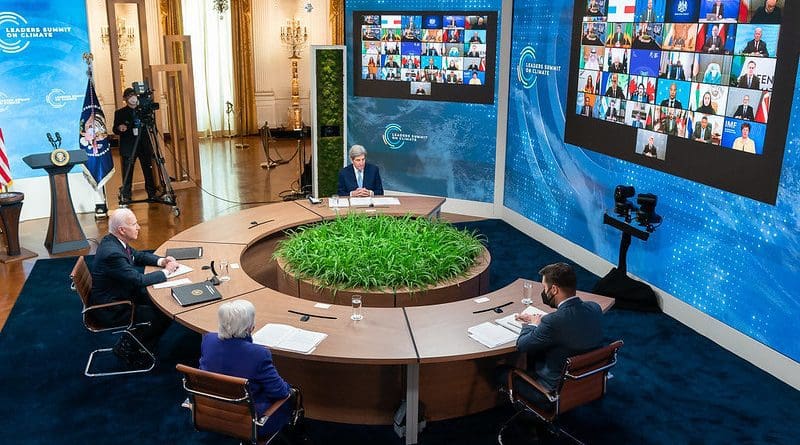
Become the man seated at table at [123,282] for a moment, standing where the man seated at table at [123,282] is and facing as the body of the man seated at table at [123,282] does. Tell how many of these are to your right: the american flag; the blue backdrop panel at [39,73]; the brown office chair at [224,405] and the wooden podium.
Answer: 1

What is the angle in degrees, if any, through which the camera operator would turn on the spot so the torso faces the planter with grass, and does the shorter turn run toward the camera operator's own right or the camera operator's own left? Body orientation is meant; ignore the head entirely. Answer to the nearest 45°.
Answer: approximately 45° to the camera operator's own left

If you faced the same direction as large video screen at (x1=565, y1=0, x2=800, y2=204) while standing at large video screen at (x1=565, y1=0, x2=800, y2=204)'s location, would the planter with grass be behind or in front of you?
in front

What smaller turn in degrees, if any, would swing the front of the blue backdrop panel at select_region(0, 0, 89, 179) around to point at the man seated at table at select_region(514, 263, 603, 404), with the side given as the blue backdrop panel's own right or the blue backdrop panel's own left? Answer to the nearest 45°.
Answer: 0° — it already faces them

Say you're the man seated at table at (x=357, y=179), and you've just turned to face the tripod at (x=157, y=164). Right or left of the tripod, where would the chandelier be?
right

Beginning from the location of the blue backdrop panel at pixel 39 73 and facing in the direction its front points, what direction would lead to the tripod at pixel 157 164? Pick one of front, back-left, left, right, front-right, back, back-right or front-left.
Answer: left

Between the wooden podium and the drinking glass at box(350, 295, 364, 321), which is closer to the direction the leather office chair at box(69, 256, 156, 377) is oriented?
the drinking glass

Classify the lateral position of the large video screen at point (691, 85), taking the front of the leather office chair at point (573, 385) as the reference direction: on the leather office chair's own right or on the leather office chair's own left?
on the leather office chair's own right

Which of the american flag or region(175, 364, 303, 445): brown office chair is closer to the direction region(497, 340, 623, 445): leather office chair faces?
the american flag

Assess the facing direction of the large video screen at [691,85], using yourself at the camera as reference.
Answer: facing the viewer and to the left of the viewer

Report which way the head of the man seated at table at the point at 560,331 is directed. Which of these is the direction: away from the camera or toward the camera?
away from the camera

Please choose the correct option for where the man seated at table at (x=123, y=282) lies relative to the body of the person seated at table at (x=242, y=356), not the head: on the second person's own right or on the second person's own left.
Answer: on the second person's own left

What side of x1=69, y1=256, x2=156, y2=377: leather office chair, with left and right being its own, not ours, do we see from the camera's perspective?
right

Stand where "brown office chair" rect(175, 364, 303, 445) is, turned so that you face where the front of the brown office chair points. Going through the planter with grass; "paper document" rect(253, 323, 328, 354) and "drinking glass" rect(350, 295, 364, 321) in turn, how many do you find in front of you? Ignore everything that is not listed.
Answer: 3
